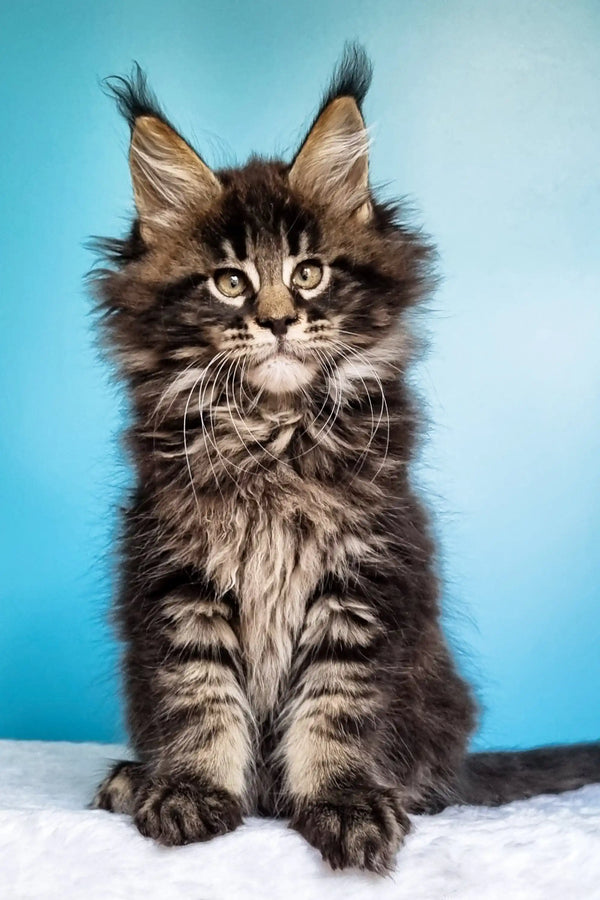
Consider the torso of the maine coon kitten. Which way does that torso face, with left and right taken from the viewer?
facing the viewer
